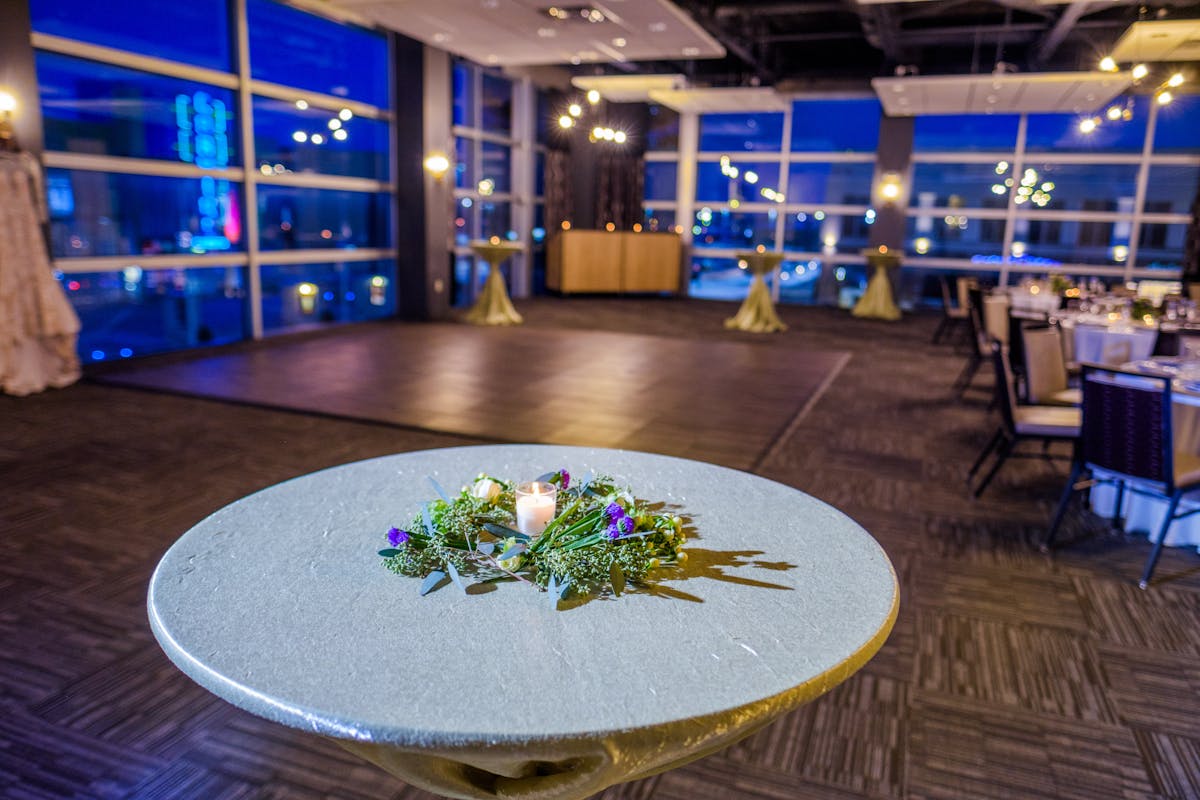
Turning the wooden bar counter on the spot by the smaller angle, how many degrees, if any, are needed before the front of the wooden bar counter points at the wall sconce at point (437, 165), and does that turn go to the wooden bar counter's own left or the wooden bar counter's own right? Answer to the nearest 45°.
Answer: approximately 45° to the wooden bar counter's own right

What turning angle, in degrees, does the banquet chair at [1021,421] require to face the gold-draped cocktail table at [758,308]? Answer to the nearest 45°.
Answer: approximately 135° to its left

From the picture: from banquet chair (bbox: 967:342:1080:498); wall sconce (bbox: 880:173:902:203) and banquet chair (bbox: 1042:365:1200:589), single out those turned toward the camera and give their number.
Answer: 1

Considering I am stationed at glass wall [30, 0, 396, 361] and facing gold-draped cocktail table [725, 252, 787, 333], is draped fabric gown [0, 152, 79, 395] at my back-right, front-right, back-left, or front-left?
back-right

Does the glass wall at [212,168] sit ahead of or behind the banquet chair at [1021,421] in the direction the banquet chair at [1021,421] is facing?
behind

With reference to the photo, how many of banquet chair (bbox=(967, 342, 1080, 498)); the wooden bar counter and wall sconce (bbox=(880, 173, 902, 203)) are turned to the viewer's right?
1

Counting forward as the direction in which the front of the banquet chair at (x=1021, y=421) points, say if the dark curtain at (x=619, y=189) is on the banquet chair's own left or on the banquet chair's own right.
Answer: on the banquet chair's own left

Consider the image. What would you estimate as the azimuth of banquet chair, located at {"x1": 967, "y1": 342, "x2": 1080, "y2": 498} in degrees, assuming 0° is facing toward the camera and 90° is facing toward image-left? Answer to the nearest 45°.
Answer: approximately 270°

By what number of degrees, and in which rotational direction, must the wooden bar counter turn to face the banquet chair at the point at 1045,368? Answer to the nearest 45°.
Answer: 0° — it already faces it

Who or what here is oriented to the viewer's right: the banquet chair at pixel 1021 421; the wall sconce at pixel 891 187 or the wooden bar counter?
the banquet chair

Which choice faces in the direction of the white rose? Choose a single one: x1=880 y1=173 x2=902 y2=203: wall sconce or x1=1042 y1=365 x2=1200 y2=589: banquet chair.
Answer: the wall sconce

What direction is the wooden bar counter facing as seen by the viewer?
toward the camera

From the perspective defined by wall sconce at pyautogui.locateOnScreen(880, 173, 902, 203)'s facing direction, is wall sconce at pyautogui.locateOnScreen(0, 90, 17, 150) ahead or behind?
ahead

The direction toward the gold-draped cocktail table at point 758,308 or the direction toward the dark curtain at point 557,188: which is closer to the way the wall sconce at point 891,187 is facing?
the gold-draped cocktail table

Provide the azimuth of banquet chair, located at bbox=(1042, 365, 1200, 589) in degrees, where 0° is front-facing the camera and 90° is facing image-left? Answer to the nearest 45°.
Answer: approximately 225°

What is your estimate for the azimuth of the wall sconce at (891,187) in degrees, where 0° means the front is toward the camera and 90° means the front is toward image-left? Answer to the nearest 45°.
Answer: approximately 0°
